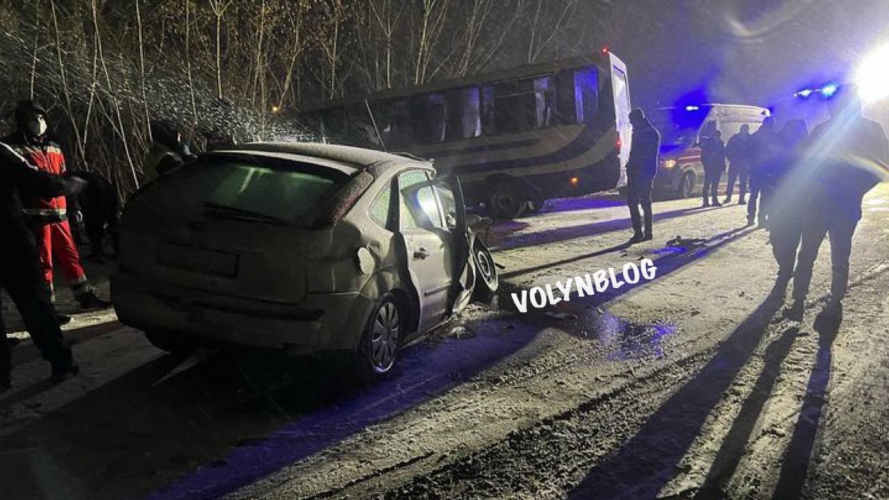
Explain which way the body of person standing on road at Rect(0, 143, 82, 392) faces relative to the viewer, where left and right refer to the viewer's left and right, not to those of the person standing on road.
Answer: facing to the right of the viewer

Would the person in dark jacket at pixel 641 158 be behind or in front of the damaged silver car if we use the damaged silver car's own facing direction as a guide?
in front

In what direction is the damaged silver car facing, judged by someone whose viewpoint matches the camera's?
facing away from the viewer and to the right of the viewer

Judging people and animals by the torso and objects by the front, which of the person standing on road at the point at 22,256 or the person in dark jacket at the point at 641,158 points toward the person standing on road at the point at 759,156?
the person standing on road at the point at 22,256

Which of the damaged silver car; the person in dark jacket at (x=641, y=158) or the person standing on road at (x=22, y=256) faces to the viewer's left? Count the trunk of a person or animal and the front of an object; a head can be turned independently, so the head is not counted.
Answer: the person in dark jacket

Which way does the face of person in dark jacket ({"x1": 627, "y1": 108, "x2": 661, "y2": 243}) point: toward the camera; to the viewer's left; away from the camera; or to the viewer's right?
to the viewer's left

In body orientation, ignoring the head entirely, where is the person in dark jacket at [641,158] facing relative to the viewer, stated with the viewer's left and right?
facing to the left of the viewer

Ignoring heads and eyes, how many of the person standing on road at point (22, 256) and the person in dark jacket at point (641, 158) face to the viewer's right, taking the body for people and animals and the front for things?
1

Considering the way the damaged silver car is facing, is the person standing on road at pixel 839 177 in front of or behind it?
in front

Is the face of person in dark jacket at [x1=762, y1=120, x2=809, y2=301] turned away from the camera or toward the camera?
away from the camera
